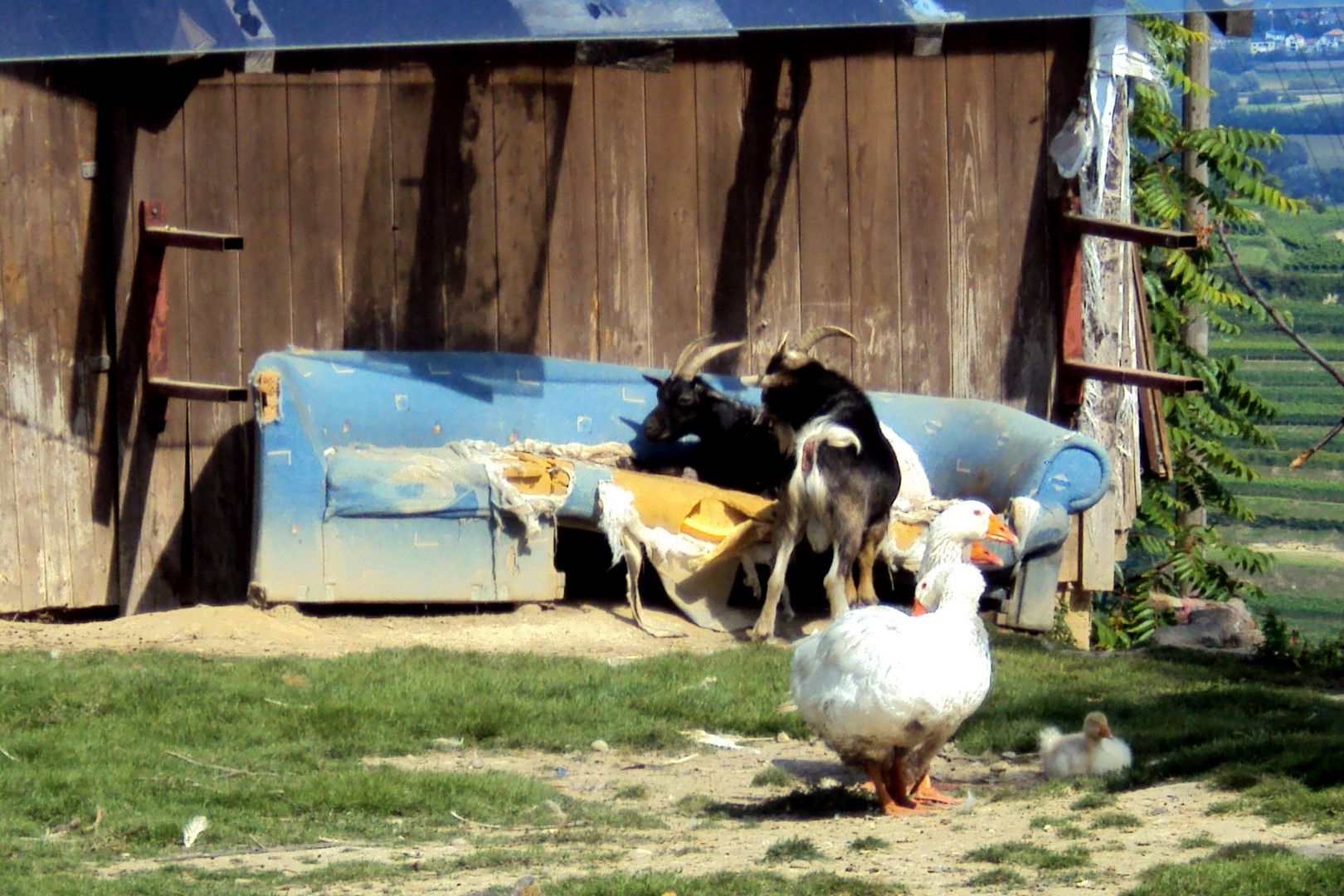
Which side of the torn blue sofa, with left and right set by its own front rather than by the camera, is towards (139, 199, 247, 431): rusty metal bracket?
right

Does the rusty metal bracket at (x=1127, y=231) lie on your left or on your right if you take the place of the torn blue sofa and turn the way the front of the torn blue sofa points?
on your left

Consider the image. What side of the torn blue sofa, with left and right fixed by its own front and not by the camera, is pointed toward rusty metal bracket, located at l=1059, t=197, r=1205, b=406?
left

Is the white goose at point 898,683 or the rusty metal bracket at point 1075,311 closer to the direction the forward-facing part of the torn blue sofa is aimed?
the white goose

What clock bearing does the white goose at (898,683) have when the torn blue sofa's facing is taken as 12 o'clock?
The white goose is roughly at 11 o'clock from the torn blue sofa.

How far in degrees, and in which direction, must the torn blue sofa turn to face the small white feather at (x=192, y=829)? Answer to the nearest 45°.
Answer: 0° — it already faces it

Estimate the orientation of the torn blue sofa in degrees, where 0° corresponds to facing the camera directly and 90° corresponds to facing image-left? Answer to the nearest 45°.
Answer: approximately 0°
